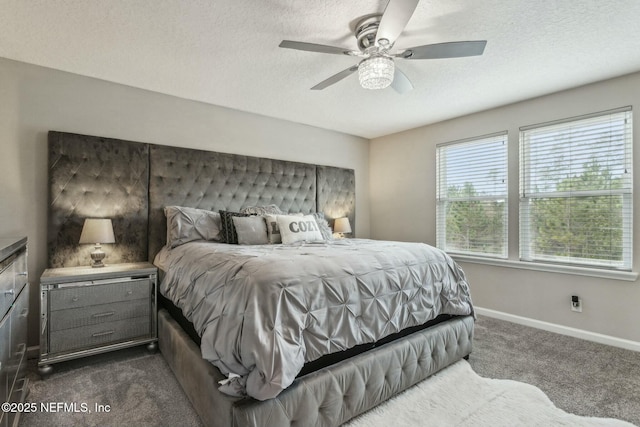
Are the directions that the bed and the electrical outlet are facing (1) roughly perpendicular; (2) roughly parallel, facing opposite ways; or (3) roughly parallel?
roughly perpendicular

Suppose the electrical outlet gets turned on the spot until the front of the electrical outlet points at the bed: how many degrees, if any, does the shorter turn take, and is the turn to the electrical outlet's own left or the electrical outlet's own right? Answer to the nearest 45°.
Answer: approximately 45° to the electrical outlet's own right
